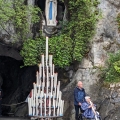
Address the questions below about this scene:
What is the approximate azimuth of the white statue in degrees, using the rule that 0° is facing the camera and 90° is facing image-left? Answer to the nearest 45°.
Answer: approximately 0°
